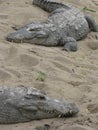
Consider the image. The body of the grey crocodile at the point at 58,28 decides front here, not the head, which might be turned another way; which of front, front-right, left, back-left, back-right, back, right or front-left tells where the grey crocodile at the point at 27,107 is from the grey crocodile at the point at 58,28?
front-left

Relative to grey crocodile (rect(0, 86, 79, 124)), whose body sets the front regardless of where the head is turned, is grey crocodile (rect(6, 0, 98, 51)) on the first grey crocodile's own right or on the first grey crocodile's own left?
on the first grey crocodile's own left

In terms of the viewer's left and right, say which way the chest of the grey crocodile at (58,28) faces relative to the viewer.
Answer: facing the viewer and to the left of the viewer

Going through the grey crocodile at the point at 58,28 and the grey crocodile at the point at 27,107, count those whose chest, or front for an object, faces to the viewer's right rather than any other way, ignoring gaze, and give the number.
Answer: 1

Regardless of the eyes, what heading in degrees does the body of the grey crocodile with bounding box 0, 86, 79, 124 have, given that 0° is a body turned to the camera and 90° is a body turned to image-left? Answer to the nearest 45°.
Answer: approximately 270°
